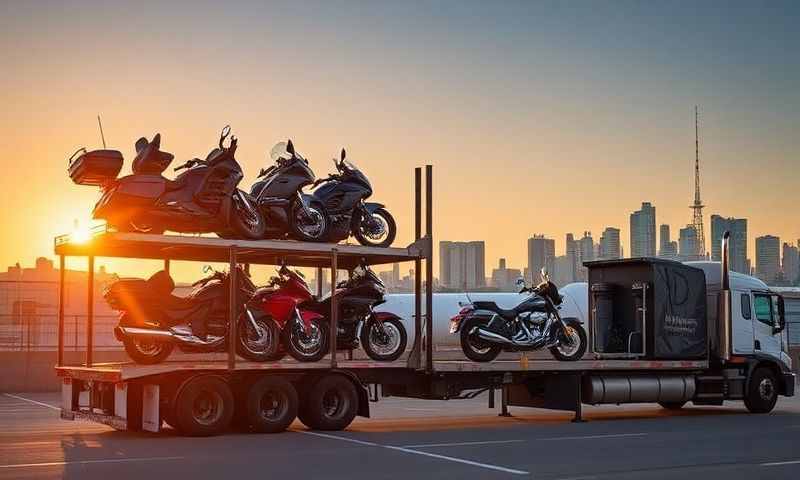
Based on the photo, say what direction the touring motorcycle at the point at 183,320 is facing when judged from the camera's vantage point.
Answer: facing to the right of the viewer

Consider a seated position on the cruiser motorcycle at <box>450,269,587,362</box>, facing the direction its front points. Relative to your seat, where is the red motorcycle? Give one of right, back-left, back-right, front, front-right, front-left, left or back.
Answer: back-right

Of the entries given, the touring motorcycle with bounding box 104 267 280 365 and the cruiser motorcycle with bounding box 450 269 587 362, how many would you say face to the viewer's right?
2

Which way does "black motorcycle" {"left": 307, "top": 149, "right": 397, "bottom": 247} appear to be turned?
to the viewer's right

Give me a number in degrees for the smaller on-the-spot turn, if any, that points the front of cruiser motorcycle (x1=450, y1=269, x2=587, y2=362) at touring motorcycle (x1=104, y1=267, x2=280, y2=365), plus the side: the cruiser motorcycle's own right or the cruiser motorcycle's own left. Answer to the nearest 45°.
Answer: approximately 135° to the cruiser motorcycle's own right

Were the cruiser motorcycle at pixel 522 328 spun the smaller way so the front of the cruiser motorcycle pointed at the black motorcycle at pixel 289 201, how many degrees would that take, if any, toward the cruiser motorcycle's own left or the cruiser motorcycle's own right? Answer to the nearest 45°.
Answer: approximately 135° to the cruiser motorcycle's own right

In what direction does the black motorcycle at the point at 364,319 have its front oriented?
to the viewer's right

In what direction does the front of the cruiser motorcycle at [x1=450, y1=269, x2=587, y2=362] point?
to the viewer's right
